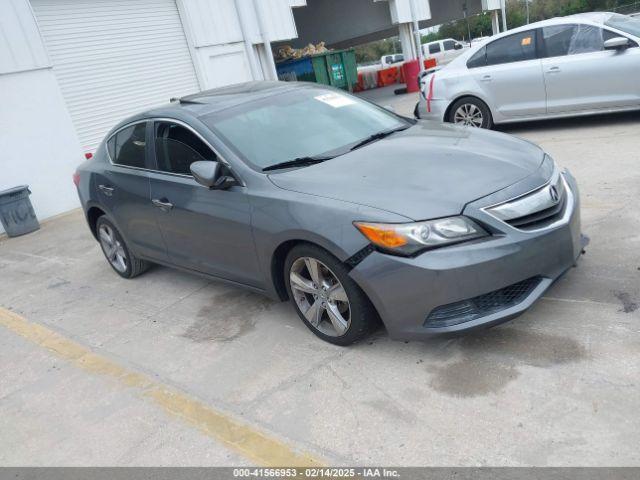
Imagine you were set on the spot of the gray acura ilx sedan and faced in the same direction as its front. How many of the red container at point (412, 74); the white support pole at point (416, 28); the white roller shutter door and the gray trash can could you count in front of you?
0

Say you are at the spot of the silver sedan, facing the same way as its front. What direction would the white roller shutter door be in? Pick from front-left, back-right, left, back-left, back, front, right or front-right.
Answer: back

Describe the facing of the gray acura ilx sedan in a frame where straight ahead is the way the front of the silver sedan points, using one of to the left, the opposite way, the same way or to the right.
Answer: the same way

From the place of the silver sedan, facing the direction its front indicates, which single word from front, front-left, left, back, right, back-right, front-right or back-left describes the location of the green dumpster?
back-left

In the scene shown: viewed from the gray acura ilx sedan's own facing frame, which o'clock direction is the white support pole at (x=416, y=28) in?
The white support pole is roughly at 8 o'clock from the gray acura ilx sedan.

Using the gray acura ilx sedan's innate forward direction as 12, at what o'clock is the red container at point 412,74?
The red container is roughly at 8 o'clock from the gray acura ilx sedan.

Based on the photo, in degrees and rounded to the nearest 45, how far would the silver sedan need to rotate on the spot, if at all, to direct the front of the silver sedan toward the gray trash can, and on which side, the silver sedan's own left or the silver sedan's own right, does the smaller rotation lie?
approximately 180°

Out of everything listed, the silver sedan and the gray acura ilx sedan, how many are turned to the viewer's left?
0

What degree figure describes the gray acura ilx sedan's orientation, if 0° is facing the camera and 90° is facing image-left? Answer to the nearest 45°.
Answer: approximately 315°

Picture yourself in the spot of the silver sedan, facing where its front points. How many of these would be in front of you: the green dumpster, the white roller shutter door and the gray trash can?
0

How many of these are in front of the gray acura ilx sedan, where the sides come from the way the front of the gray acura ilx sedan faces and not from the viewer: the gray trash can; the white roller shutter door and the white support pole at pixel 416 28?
0

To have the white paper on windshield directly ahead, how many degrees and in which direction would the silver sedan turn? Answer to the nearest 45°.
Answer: approximately 90° to its right

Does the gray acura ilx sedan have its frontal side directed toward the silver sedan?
no

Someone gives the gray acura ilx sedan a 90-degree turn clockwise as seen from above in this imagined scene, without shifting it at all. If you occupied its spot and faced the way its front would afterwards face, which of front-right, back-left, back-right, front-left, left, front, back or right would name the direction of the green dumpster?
back-right

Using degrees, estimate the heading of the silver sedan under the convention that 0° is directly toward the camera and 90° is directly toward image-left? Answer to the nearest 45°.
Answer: approximately 270°
